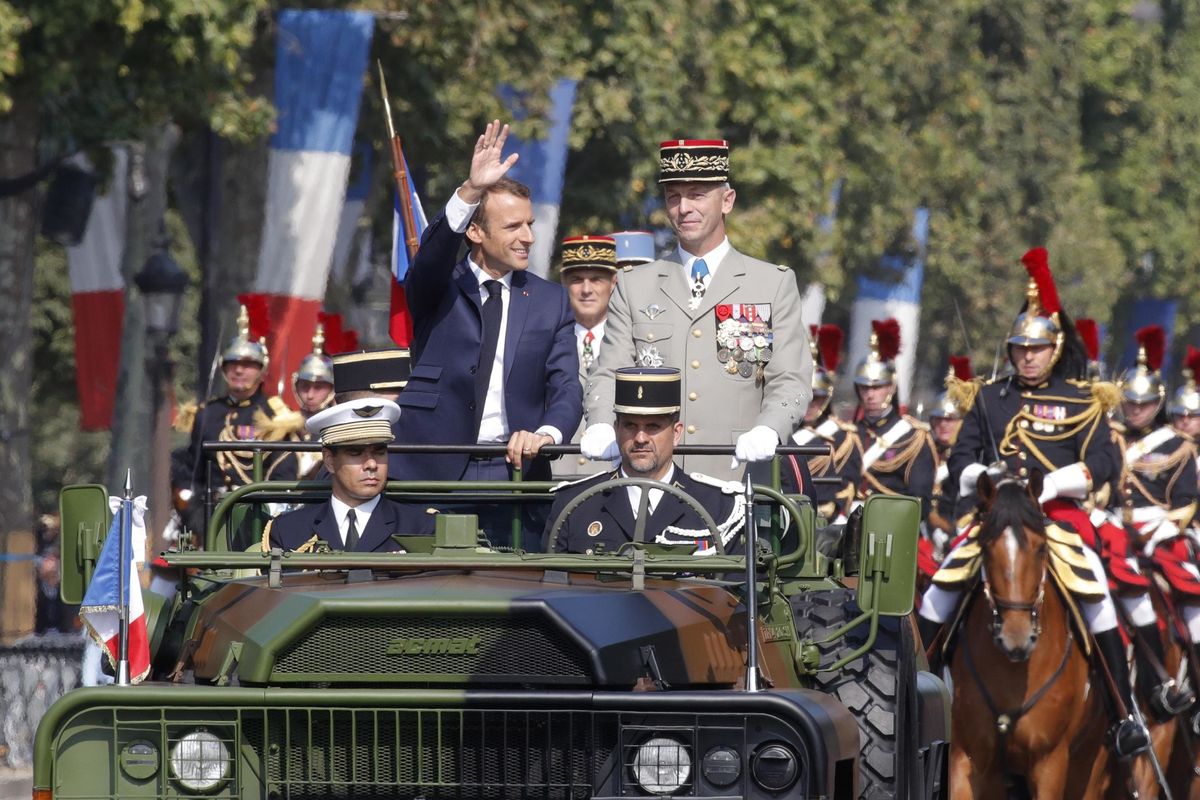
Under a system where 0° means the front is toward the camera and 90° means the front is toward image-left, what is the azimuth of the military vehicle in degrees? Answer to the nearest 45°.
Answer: approximately 0°

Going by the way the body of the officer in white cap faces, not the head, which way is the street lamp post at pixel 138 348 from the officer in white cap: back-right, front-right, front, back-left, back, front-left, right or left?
back

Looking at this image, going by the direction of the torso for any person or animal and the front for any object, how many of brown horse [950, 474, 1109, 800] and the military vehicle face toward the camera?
2

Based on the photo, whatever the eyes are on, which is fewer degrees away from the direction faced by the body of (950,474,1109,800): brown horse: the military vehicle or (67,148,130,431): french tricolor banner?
the military vehicle

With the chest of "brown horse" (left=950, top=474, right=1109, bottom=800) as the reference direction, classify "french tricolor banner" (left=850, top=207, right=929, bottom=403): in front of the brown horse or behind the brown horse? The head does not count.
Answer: behind

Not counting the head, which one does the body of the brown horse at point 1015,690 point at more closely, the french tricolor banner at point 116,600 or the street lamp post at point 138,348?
the french tricolor banner

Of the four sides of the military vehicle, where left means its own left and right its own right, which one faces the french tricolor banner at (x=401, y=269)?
back

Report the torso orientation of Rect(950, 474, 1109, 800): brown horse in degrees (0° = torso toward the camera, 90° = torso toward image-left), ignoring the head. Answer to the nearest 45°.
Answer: approximately 0°
